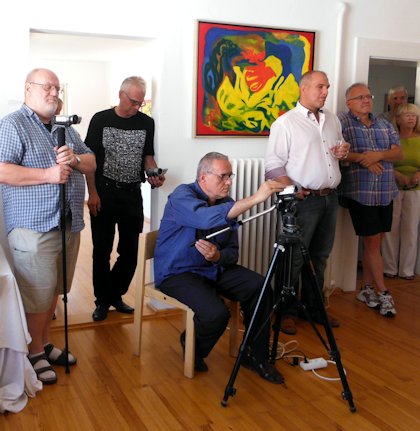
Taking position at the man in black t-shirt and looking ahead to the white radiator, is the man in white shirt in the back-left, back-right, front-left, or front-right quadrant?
front-right

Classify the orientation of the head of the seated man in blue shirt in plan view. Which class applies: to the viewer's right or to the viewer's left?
to the viewer's right

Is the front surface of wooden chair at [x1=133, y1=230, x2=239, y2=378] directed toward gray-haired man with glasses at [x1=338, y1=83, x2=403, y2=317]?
no

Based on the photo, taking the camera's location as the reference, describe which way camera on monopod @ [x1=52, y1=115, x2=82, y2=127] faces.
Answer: facing to the right of the viewer

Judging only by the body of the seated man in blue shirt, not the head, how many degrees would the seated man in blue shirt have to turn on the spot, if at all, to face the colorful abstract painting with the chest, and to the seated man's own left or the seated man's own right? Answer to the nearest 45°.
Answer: approximately 135° to the seated man's own left

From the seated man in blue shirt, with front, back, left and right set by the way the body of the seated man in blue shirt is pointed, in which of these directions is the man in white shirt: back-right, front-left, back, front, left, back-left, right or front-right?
left

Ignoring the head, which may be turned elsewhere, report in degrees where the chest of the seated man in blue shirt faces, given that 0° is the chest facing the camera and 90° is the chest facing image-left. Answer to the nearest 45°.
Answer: approximately 315°

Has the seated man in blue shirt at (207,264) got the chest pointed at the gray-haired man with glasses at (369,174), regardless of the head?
no

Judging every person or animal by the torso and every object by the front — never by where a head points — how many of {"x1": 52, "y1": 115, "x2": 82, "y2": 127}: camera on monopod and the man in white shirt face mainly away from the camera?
0

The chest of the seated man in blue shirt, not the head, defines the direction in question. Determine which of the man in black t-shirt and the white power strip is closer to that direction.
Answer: the white power strip

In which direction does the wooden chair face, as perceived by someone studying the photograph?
facing the viewer and to the right of the viewer

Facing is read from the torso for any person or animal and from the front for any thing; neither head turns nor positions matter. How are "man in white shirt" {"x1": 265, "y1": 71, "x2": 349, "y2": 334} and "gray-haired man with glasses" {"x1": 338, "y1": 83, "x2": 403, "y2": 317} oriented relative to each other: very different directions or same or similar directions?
same or similar directions

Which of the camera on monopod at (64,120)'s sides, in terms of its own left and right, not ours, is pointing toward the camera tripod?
front

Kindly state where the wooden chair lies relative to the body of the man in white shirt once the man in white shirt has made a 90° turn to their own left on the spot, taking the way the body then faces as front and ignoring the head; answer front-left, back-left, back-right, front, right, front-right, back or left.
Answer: back

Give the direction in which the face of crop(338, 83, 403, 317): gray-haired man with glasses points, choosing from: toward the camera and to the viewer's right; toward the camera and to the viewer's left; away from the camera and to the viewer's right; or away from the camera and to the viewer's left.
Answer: toward the camera and to the viewer's right
